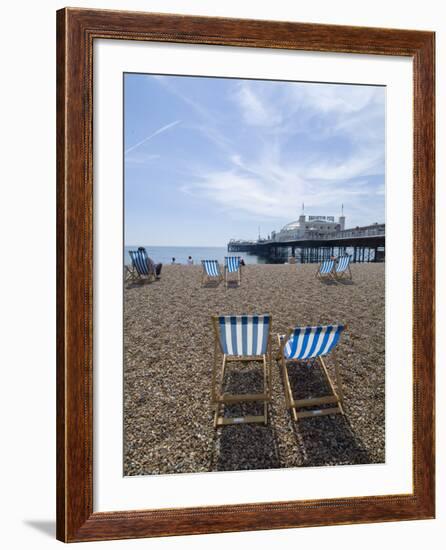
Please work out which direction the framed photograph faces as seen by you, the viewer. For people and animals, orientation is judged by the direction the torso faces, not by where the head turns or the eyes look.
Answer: facing the viewer and to the right of the viewer
